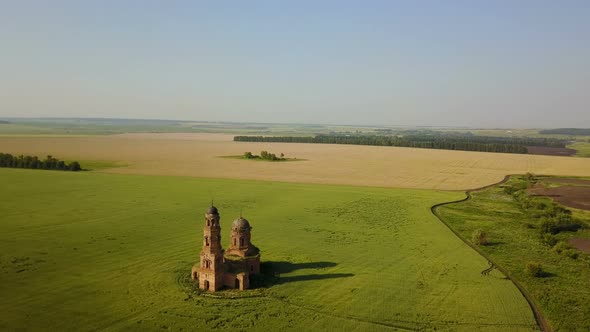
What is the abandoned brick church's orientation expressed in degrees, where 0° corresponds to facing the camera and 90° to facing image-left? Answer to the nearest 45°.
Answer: approximately 45°

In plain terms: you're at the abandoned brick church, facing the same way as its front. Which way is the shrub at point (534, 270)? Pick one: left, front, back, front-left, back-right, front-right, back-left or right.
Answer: back-left
